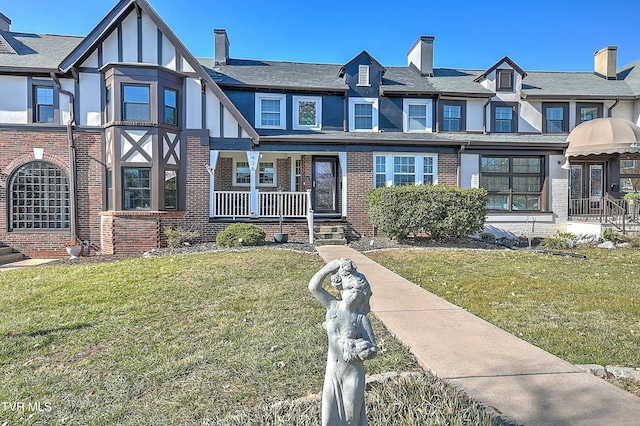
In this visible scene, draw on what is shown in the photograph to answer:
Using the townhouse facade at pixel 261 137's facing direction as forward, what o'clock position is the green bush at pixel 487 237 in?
The green bush is roughly at 9 o'clock from the townhouse facade.

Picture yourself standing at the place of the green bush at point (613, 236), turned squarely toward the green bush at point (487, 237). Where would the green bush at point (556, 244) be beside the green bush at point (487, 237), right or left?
left

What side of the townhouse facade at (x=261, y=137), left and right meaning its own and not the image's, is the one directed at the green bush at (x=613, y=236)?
left

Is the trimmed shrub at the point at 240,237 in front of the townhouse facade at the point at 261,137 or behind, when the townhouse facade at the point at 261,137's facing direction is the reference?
in front

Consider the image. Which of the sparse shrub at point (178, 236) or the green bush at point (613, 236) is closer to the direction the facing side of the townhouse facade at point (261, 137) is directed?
the sparse shrub

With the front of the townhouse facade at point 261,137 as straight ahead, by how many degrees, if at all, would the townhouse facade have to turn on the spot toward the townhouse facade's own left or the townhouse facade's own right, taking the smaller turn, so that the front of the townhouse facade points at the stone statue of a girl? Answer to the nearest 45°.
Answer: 0° — it already faces it

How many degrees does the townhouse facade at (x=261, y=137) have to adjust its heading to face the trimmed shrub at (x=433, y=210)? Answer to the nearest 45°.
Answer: approximately 45° to its left

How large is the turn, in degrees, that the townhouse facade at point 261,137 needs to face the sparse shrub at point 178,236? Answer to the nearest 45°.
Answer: approximately 45° to its right

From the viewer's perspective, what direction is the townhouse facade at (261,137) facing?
toward the camera

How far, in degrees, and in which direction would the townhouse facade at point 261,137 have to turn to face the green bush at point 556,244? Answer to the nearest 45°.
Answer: approximately 90° to its left
